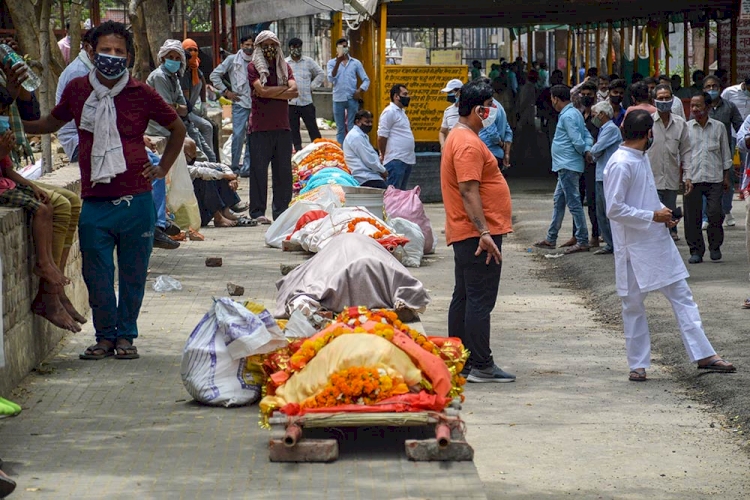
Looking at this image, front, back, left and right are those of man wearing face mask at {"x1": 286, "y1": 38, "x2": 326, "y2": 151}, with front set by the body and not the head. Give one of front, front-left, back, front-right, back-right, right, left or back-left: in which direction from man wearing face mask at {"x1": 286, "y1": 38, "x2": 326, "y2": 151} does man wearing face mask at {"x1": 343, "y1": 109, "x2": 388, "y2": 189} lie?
front

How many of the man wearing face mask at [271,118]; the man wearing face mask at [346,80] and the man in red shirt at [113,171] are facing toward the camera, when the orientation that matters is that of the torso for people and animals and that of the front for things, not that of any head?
3

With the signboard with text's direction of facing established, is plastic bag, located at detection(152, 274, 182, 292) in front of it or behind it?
in front

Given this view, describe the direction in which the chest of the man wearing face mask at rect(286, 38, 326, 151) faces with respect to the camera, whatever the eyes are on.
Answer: toward the camera

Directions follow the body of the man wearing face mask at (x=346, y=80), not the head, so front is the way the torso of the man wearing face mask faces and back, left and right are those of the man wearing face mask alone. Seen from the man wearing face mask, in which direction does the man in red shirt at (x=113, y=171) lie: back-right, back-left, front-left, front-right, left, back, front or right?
front

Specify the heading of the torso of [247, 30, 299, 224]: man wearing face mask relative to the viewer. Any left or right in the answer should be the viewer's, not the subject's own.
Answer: facing the viewer

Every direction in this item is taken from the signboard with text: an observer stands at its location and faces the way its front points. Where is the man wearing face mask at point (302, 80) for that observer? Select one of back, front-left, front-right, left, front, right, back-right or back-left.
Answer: back-right

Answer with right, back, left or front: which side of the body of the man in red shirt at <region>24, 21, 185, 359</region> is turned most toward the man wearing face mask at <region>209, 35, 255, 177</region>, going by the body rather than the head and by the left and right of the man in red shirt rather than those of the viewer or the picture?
back

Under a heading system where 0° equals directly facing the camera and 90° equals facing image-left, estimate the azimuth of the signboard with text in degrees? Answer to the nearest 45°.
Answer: approximately 0°

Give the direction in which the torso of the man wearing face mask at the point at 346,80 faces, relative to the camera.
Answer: toward the camera

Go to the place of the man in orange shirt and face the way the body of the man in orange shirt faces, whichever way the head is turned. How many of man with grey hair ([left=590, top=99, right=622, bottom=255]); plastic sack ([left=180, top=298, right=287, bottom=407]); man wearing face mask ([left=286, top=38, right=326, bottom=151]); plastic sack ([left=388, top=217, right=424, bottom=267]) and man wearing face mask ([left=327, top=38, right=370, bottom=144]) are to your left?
4
